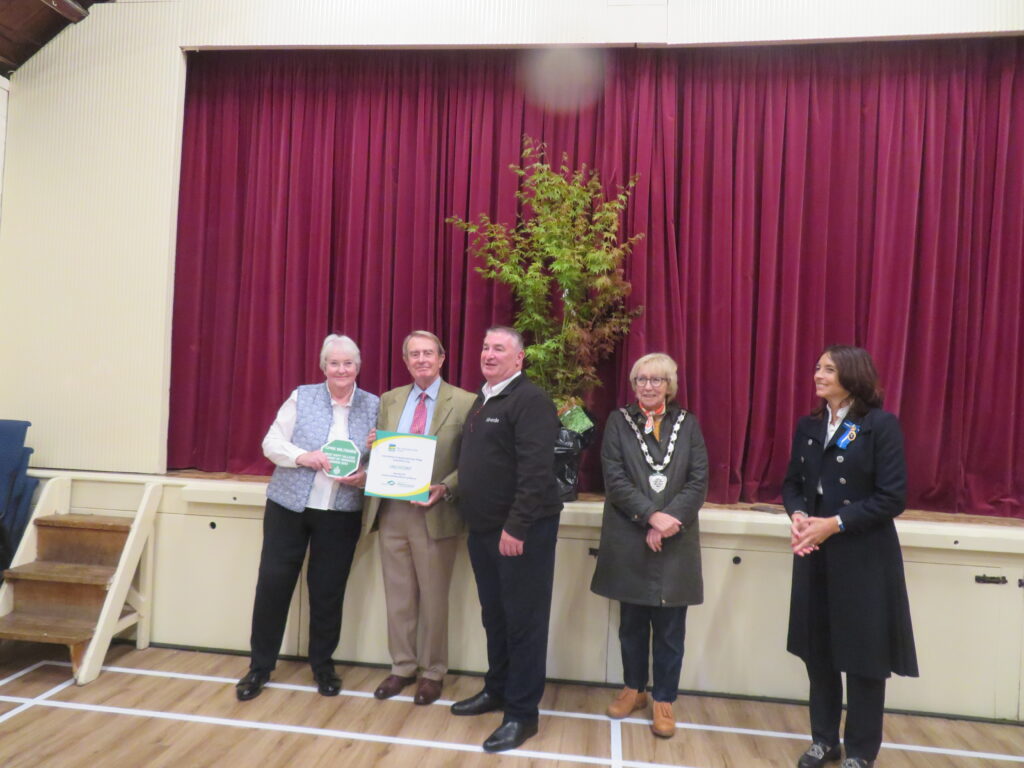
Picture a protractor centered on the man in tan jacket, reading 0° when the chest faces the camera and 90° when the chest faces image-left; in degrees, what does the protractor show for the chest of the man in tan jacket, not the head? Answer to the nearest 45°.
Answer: approximately 0°

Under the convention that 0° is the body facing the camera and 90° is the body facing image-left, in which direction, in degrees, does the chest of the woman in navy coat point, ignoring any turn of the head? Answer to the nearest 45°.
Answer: approximately 45°

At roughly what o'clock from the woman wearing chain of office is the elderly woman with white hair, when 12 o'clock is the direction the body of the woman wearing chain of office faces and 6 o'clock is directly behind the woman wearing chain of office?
The elderly woman with white hair is roughly at 3 o'clock from the woman wearing chain of office.

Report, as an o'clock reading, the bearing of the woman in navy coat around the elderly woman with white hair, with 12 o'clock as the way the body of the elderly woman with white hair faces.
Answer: The woman in navy coat is roughly at 10 o'clock from the elderly woman with white hair.

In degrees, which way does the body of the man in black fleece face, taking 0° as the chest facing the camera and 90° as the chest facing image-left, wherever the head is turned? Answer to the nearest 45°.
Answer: approximately 45°

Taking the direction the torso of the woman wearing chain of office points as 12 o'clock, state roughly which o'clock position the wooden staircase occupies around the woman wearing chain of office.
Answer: The wooden staircase is roughly at 3 o'clock from the woman wearing chain of office.
